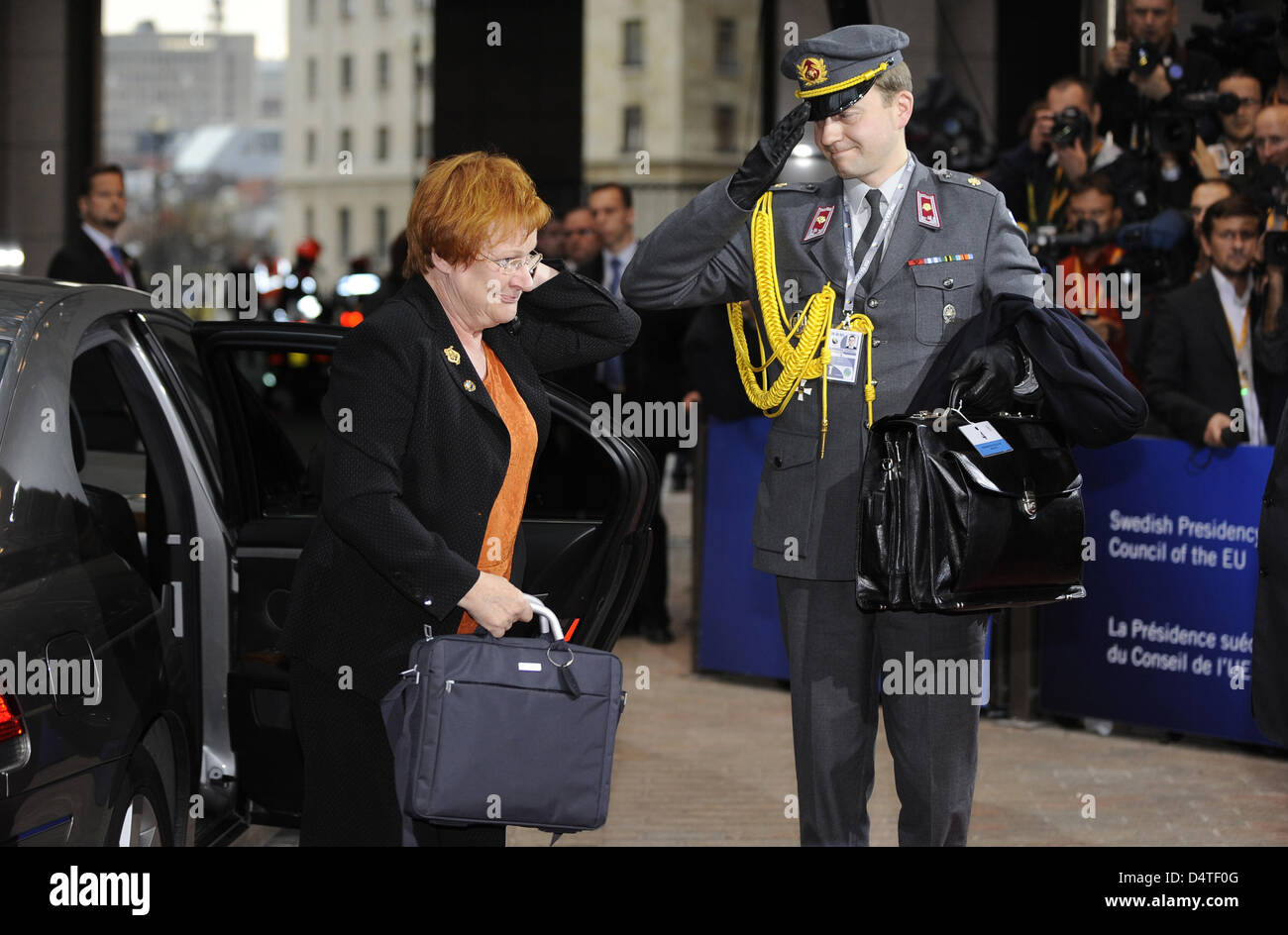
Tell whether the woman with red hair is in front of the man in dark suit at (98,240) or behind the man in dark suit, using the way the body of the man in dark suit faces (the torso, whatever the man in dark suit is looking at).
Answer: in front

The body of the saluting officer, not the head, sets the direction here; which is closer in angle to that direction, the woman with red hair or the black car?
the woman with red hair

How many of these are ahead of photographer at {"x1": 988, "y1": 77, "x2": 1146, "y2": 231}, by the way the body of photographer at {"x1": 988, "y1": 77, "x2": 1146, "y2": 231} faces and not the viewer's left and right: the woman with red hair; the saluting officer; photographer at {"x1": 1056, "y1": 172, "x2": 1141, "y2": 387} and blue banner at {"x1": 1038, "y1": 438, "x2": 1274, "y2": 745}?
4

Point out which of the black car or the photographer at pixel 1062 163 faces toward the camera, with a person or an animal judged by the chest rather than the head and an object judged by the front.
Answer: the photographer

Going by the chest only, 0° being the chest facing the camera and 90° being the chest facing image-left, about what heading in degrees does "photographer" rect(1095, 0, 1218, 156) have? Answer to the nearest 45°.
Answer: approximately 0°

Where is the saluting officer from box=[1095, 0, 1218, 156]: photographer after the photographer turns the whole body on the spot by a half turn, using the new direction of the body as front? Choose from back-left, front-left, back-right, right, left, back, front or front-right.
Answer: back

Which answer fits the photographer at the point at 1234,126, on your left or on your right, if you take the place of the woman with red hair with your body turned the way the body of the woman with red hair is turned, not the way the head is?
on your left

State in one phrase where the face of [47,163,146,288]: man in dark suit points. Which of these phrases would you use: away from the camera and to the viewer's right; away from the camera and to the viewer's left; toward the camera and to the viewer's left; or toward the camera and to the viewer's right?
toward the camera and to the viewer's right

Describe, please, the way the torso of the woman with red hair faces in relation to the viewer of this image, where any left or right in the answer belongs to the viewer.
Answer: facing the viewer and to the right of the viewer

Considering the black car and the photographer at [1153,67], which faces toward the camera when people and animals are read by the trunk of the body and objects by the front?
the photographer

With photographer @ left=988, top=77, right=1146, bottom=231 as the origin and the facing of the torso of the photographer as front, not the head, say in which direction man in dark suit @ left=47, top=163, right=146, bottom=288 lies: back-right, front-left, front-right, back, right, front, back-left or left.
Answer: right

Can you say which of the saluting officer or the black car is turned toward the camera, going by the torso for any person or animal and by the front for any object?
the saluting officer

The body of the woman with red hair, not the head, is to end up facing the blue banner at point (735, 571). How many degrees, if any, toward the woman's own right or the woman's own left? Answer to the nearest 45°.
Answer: approximately 135° to the woman's own left
